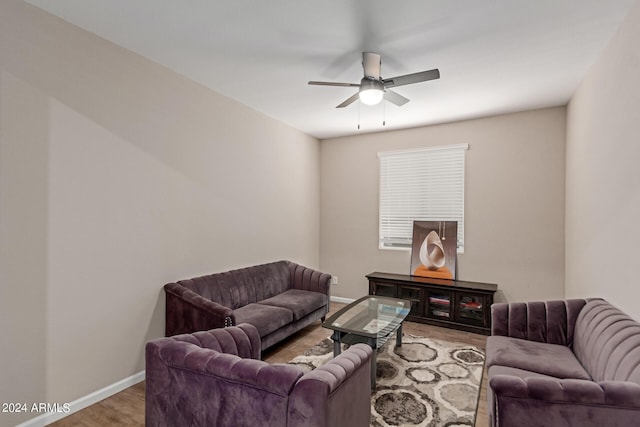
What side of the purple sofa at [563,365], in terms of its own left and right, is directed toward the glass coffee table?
front

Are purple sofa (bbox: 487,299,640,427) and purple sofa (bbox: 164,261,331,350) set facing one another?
yes

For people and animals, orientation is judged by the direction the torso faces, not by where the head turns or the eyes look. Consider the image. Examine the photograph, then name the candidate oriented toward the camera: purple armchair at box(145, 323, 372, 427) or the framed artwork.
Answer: the framed artwork

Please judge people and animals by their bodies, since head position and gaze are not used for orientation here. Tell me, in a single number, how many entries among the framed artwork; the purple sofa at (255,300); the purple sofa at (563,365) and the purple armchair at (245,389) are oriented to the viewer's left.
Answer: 1

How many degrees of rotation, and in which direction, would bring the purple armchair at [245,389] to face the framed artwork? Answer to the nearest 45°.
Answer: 0° — it already faces it

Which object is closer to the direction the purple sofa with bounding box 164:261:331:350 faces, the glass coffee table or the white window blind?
the glass coffee table

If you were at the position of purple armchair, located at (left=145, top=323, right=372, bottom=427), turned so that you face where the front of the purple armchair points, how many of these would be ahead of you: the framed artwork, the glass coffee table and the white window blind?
3

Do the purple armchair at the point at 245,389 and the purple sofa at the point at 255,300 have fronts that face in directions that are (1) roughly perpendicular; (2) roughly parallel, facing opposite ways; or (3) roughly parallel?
roughly perpendicular

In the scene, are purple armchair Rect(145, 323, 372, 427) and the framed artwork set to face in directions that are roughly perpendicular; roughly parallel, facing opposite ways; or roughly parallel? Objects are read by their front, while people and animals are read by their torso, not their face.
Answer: roughly parallel, facing opposite ways

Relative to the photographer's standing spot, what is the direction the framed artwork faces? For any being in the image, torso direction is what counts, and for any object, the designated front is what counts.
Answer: facing the viewer

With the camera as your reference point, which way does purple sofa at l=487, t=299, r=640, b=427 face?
facing to the left of the viewer

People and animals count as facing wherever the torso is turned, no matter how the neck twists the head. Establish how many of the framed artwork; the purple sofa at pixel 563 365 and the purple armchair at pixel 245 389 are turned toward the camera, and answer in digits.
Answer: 1

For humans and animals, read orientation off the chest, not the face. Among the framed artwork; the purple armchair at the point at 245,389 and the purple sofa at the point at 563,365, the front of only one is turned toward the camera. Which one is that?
the framed artwork

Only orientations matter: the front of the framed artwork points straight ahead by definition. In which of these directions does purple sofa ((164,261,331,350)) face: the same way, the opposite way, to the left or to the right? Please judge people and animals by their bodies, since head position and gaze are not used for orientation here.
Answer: to the left

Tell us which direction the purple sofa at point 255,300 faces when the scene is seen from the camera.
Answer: facing the viewer and to the right of the viewer

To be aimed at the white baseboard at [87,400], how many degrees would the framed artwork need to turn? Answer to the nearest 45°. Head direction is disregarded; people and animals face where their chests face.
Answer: approximately 45° to its right
